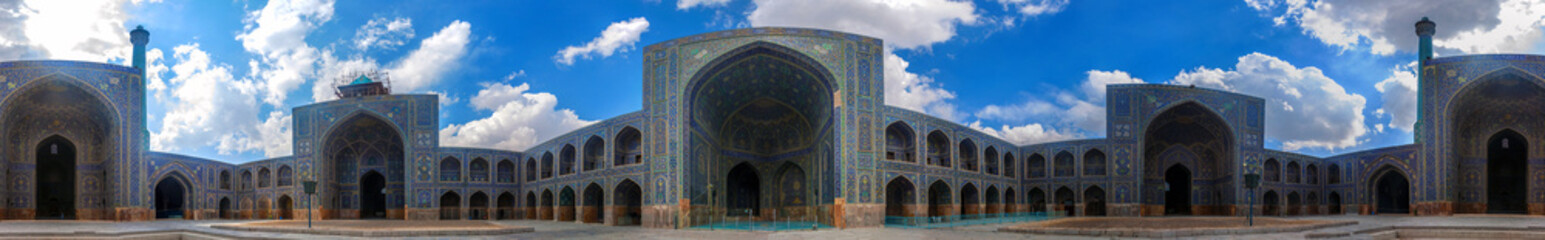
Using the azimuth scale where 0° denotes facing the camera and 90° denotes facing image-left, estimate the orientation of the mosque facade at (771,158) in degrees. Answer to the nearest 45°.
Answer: approximately 0°
